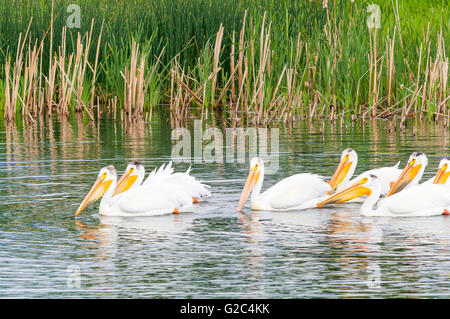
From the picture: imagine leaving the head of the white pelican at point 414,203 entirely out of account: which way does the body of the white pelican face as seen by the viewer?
to the viewer's left

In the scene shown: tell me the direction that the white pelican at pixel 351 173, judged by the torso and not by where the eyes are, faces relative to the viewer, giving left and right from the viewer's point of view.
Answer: facing to the left of the viewer

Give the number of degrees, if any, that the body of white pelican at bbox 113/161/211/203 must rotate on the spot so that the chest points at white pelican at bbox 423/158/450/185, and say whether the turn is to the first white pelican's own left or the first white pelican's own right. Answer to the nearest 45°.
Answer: approximately 180°

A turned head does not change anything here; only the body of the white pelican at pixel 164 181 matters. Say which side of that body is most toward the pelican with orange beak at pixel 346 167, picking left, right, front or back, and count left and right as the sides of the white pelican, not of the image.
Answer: back

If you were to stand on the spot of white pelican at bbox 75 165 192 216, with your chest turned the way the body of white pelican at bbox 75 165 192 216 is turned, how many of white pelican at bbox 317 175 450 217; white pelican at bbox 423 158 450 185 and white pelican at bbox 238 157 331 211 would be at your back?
3

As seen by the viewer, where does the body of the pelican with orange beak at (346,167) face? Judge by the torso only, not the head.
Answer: to the viewer's left

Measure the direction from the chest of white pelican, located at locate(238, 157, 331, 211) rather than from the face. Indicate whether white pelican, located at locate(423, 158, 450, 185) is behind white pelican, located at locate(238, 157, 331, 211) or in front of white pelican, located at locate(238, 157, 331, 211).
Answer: behind

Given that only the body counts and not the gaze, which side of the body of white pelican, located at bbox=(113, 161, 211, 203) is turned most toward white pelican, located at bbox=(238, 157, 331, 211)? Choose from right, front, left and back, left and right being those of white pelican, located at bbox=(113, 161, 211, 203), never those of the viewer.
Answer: back

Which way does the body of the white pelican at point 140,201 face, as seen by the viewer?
to the viewer's left

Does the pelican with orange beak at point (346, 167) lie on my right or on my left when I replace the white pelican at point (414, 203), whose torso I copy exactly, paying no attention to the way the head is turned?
on my right

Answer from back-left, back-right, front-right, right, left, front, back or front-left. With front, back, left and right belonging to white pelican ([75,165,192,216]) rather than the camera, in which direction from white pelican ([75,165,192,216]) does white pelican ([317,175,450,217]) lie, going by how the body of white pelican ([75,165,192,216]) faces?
back

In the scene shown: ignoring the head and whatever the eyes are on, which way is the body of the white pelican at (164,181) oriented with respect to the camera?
to the viewer's left

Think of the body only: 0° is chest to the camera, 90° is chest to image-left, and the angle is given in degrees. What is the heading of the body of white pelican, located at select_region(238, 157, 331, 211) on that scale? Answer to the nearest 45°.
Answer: approximately 90°

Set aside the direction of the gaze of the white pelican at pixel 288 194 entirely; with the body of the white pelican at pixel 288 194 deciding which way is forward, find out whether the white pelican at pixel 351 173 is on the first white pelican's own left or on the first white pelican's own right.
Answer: on the first white pelican's own right
